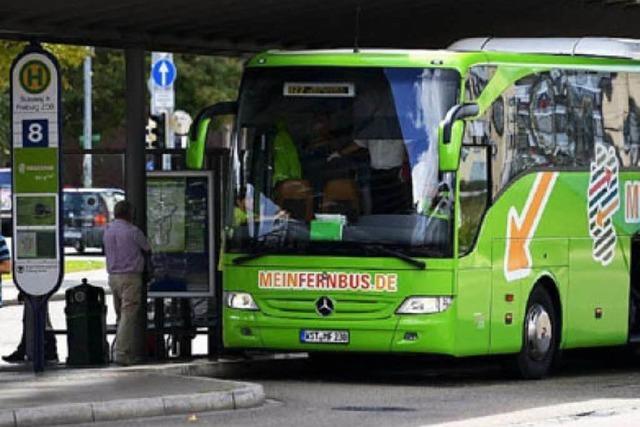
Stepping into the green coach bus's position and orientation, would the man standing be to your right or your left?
on your right

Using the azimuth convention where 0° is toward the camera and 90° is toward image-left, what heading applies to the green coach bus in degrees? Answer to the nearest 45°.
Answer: approximately 45°

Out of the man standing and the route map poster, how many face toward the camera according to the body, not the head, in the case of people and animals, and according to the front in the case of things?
1
